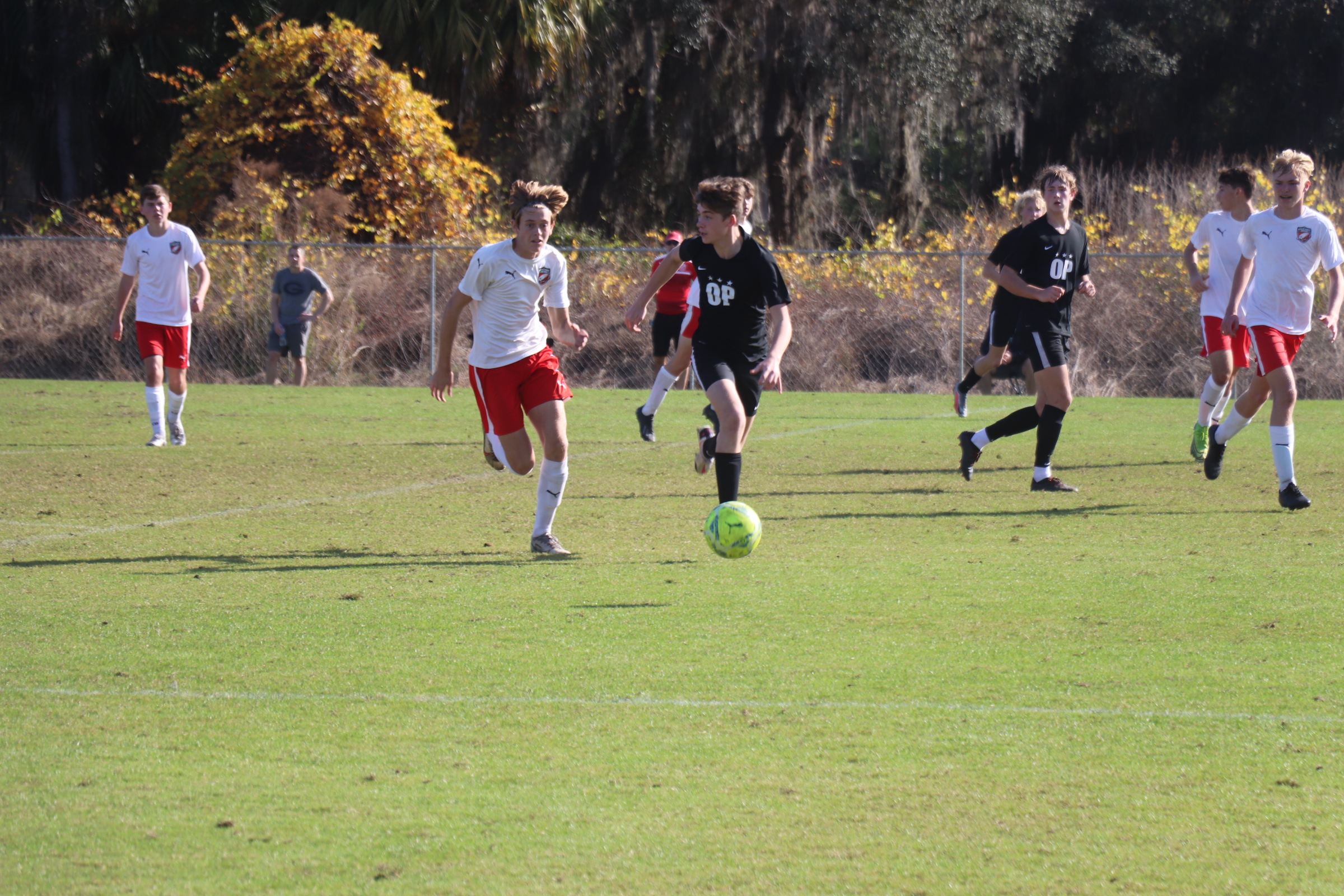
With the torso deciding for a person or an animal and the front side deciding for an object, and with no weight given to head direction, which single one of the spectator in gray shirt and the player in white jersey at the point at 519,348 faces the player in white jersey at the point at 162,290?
the spectator in gray shirt

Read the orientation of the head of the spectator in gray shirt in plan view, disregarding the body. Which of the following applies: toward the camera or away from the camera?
toward the camera

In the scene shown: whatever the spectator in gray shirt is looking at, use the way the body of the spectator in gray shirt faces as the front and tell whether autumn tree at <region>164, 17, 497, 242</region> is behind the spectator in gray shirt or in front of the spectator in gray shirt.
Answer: behind

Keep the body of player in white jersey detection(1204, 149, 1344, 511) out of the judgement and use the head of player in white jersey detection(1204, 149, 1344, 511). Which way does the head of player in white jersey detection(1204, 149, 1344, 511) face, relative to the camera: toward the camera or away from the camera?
toward the camera

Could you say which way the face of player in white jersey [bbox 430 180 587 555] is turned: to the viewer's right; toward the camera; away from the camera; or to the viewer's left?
toward the camera

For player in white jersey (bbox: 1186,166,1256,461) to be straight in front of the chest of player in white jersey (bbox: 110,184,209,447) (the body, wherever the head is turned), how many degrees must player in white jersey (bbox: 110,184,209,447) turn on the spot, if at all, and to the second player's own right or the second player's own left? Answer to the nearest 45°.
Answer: approximately 45° to the second player's own left

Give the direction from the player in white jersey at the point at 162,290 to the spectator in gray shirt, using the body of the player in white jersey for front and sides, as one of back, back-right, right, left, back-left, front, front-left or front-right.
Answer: back

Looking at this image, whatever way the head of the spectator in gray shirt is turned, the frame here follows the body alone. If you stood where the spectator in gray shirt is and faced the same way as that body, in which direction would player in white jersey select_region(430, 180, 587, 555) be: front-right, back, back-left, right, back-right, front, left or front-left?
front

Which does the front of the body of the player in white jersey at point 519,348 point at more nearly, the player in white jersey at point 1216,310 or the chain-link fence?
the player in white jersey

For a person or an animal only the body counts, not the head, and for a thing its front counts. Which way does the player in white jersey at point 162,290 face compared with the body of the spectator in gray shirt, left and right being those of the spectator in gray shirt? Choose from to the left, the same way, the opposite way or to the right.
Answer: the same way

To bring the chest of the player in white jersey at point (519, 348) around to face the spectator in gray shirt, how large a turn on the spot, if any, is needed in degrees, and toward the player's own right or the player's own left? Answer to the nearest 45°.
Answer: approximately 135° to the player's own left

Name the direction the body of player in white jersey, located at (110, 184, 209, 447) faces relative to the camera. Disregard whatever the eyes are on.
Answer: toward the camera

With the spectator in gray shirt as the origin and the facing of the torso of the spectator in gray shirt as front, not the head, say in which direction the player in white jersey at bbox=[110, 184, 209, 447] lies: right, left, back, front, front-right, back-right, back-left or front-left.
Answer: front

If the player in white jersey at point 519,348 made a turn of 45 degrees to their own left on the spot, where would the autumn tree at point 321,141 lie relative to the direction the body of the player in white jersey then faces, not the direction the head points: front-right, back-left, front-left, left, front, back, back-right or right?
left

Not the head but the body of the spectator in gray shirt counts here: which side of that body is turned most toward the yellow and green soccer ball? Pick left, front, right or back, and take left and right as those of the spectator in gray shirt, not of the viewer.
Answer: front

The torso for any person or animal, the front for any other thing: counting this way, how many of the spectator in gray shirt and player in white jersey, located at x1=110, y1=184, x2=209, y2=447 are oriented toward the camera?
2

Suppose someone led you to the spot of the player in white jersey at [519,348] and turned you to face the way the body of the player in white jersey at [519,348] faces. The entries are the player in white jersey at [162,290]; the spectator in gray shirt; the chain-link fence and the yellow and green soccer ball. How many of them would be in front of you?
1

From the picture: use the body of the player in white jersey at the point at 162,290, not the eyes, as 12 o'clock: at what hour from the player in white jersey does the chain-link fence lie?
The chain-link fence is roughly at 7 o'clock from the player in white jersey.

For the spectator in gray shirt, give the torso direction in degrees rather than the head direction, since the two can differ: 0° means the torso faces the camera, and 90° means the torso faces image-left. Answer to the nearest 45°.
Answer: approximately 0°

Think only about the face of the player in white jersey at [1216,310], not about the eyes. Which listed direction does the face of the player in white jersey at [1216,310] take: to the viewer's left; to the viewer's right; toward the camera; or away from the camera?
to the viewer's left
